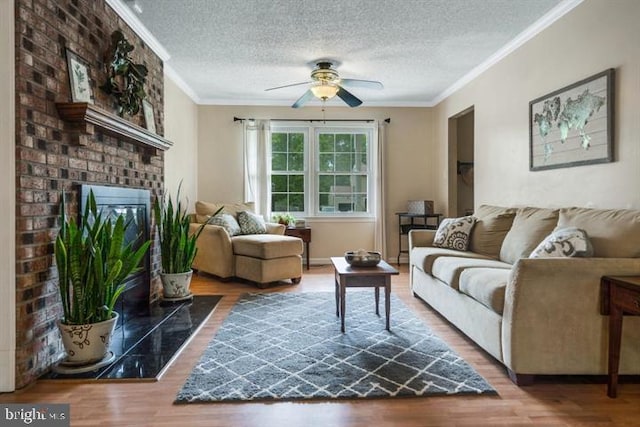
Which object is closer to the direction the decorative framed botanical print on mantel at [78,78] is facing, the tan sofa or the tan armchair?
the tan sofa

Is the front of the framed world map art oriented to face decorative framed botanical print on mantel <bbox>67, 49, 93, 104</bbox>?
yes

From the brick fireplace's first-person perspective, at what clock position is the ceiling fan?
The ceiling fan is roughly at 10 o'clock from the brick fireplace.

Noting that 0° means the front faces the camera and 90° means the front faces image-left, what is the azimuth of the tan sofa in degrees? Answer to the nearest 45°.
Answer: approximately 45°

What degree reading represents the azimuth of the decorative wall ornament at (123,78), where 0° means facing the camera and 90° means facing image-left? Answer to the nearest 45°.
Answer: approximately 315°

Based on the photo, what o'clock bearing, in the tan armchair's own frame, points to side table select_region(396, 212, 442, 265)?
The side table is roughly at 10 o'clock from the tan armchair.

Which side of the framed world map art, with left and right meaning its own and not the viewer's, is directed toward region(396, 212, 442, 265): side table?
right

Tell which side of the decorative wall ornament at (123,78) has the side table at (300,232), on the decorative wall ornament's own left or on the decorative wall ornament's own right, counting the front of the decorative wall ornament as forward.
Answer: on the decorative wall ornament's own left

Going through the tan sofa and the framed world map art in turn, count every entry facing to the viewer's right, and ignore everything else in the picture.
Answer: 0

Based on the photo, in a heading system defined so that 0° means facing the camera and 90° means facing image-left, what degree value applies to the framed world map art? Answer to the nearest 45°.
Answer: approximately 45°
